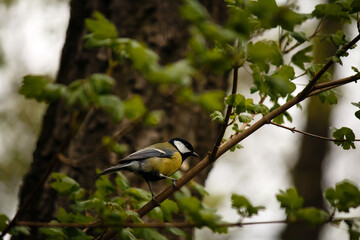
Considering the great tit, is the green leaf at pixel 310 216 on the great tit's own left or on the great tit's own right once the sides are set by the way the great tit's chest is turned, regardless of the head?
on the great tit's own right

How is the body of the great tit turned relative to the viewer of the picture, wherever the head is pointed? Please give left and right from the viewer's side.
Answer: facing to the right of the viewer
